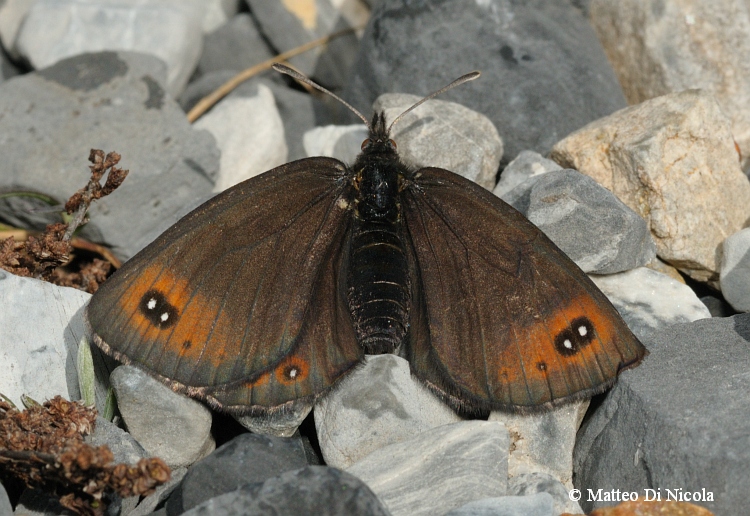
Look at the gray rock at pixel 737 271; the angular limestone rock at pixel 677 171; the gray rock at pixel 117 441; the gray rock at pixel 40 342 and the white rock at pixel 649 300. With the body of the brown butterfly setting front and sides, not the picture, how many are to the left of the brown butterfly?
2

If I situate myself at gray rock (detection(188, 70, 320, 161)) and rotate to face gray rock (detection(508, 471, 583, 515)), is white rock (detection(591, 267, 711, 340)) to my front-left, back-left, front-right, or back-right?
front-left

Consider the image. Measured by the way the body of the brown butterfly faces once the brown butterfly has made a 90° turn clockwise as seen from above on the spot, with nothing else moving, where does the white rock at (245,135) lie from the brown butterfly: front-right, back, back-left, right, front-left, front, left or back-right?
left

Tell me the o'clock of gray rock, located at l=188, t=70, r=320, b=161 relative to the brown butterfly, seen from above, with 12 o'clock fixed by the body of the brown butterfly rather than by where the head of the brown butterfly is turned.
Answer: The gray rock is roughly at 12 o'clock from the brown butterfly.

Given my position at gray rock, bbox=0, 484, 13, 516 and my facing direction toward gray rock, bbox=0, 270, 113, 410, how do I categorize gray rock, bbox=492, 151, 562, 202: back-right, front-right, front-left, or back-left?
front-right

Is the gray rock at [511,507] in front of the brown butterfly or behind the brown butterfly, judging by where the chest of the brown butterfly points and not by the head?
behind

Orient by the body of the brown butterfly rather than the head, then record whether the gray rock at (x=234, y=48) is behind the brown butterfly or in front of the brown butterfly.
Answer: in front

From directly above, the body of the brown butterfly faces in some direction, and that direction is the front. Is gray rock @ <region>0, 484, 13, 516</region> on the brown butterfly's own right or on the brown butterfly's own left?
on the brown butterfly's own left

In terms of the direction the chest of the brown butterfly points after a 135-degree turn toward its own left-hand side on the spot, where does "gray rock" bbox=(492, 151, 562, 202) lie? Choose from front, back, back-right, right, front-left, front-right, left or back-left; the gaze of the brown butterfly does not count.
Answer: back

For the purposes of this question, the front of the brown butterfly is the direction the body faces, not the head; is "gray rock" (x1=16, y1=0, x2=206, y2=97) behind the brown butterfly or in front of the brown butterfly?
in front

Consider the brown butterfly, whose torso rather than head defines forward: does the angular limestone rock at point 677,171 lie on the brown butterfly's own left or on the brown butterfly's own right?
on the brown butterfly's own right

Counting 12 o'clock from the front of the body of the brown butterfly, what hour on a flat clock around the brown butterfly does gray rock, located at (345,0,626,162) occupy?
The gray rock is roughly at 1 o'clock from the brown butterfly.

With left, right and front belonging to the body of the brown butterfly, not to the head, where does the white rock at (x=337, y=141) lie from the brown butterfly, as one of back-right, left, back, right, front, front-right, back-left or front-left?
front

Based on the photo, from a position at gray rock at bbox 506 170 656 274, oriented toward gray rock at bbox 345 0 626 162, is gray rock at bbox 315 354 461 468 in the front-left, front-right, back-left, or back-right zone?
back-left

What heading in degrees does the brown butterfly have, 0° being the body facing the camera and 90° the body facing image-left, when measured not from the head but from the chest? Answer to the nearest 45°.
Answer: approximately 180°
